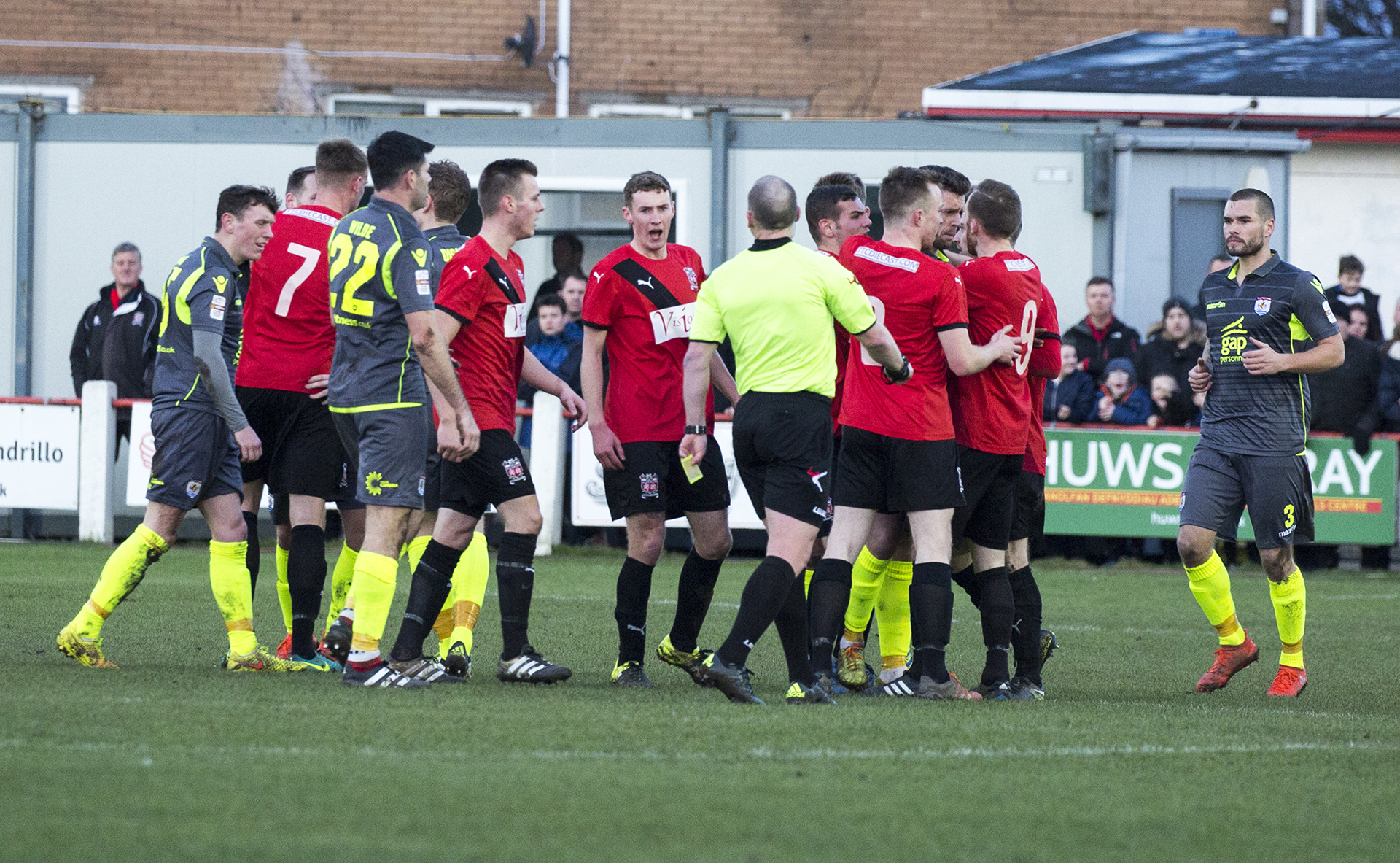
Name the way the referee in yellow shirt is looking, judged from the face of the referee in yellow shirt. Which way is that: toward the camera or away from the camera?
away from the camera

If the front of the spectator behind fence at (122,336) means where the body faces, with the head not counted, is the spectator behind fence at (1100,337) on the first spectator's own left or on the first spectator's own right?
on the first spectator's own left

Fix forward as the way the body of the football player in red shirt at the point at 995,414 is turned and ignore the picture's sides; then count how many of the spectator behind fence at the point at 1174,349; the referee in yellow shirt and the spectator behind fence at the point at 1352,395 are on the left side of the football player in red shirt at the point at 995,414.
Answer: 1

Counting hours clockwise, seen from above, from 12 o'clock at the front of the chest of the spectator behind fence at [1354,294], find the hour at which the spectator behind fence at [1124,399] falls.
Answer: the spectator behind fence at [1124,399] is roughly at 2 o'clock from the spectator behind fence at [1354,294].

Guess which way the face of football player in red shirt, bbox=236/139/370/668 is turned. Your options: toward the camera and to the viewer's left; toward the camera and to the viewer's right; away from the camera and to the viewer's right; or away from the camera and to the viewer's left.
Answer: away from the camera and to the viewer's right

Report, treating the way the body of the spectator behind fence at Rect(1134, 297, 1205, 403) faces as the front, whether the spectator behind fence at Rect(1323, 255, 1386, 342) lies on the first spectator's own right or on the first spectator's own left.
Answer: on the first spectator's own left

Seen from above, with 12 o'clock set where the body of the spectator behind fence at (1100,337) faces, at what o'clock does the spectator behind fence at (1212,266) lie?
the spectator behind fence at (1212,266) is roughly at 8 o'clock from the spectator behind fence at (1100,337).

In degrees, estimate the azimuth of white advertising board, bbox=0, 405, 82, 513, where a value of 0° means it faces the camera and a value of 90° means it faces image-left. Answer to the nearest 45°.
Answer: approximately 0°

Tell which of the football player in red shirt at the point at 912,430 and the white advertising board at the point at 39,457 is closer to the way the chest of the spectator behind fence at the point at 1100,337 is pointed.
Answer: the football player in red shirt

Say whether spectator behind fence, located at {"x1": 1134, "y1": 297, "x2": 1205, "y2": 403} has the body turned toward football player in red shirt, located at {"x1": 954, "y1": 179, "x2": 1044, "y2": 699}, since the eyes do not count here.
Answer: yes

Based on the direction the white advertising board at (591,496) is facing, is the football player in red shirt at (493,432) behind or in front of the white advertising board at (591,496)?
in front

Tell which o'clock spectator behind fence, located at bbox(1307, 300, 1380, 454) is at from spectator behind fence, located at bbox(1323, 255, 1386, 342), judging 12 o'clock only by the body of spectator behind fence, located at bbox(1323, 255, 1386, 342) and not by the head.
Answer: spectator behind fence, located at bbox(1307, 300, 1380, 454) is roughly at 12 o'clock from spectator behind fence, located at bbox(1323, 255, 1386, 342).
